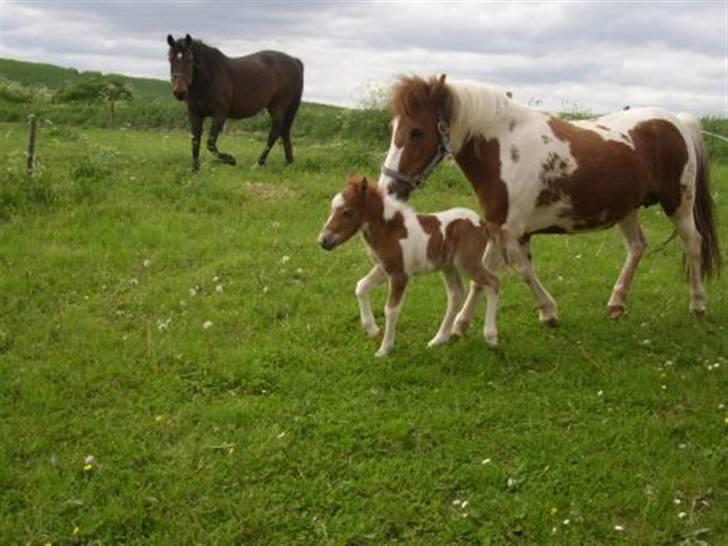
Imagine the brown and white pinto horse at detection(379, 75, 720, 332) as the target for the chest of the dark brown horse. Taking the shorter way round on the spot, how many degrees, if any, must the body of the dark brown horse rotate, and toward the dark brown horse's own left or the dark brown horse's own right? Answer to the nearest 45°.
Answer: approximately 45° to the dark brown horse's own left

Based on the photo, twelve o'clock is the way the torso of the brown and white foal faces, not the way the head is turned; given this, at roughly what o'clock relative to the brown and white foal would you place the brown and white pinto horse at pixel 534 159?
The brown and white pinto horse is roughly at 5 o'clock from the brown and white foal.

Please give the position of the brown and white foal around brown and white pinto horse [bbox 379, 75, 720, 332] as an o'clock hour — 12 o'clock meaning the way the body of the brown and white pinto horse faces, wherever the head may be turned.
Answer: The brown and white foal is roughly at 11 o'clock from the brown and white pinto horse.

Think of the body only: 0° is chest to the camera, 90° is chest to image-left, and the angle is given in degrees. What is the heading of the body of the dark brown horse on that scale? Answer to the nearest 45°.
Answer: approximately 45°

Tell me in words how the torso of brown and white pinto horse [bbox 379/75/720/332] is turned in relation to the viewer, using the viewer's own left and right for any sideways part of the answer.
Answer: facing to the left of the viewer

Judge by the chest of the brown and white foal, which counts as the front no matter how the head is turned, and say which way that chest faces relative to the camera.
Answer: to the viewer's left

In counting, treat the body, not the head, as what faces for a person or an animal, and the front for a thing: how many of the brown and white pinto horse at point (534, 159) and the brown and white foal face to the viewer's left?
2

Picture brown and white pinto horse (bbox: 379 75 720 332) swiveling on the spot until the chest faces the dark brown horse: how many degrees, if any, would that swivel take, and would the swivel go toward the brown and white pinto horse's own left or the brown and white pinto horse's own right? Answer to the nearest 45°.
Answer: approximately 45° to the brown and white pinto horse's own right
